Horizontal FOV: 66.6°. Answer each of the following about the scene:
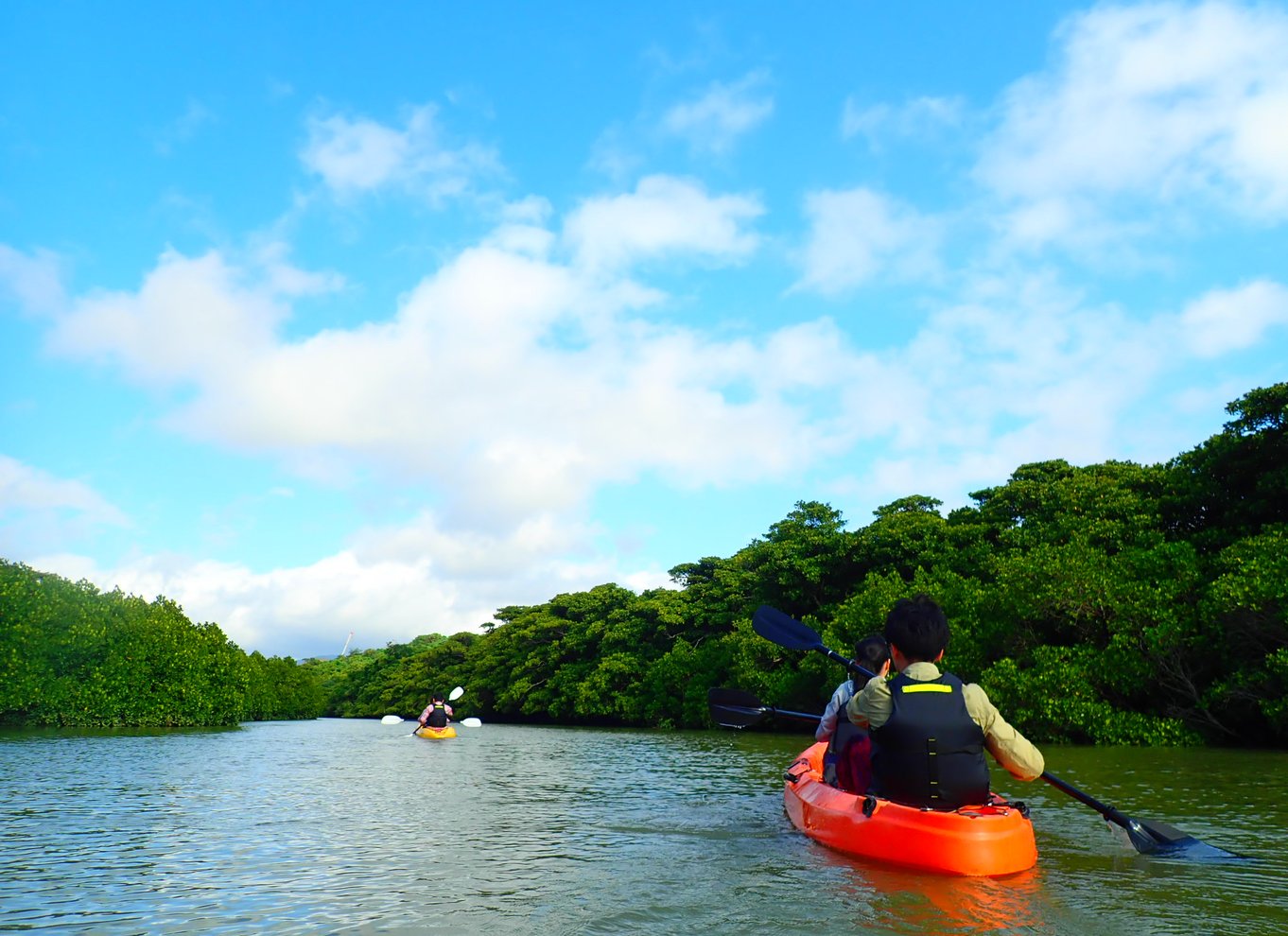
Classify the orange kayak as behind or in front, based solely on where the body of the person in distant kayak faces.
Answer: behind

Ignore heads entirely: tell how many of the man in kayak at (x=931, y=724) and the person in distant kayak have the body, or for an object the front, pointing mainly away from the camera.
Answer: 2

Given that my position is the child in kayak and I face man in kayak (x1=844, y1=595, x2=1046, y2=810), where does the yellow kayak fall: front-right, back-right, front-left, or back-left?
back-right

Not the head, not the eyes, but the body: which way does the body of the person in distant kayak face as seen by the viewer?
away from the camera

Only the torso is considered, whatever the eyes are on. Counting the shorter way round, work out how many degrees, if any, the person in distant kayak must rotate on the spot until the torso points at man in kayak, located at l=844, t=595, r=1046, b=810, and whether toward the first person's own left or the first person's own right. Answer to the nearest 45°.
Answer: approximately 180°

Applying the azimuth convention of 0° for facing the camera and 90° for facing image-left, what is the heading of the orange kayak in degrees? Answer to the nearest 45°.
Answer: approximately 135°

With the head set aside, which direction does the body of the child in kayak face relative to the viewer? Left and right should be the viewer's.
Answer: facing away from the viewer and to the left of the viewer

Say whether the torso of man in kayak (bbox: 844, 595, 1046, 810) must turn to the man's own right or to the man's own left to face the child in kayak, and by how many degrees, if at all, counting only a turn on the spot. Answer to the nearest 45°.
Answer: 0° — they already face them

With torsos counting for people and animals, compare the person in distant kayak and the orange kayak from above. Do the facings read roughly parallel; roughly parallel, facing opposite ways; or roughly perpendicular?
roughly parallel

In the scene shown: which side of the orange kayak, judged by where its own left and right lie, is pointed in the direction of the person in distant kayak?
front

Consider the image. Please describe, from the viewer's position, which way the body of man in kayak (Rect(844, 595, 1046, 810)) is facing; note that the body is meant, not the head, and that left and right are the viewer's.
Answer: facing away from the viewer

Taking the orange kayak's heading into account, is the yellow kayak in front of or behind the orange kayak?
in front
